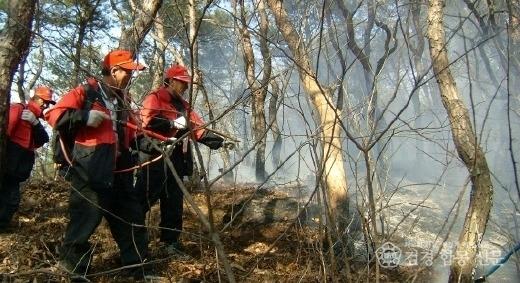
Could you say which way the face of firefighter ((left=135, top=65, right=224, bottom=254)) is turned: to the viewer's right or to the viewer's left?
to the viewer's right

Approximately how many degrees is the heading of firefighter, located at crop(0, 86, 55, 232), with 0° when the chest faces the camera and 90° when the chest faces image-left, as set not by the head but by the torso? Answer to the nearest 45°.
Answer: approximately 270°

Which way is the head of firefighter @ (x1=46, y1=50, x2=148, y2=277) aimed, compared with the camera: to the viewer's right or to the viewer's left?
to the viewer's right

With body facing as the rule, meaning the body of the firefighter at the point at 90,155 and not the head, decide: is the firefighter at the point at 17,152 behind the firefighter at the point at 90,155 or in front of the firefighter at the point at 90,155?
behind

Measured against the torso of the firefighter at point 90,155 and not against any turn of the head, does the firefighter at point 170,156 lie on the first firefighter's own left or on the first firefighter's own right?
on the first firefighter's own left
